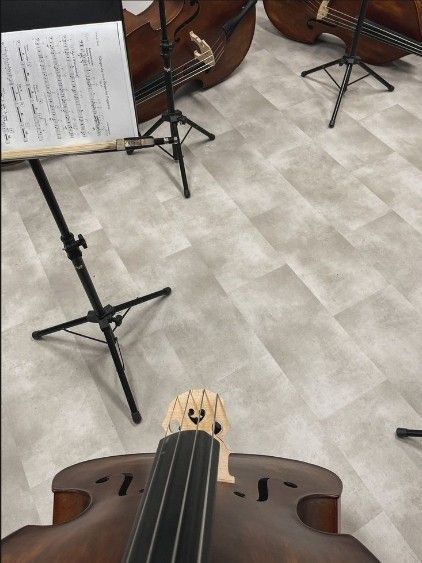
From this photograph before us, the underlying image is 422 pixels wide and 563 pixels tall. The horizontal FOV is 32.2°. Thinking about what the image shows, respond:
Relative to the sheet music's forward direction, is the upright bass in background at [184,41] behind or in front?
behind

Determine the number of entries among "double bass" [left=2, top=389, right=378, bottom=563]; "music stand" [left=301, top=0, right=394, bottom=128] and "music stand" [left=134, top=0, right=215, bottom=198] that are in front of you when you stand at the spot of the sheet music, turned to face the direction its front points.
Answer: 1

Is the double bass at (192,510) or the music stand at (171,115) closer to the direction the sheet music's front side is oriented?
the double bass

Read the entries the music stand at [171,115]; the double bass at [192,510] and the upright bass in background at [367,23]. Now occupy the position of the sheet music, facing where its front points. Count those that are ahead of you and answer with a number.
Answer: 1

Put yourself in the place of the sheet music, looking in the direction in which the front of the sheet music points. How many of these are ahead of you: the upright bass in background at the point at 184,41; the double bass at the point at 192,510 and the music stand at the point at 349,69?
1

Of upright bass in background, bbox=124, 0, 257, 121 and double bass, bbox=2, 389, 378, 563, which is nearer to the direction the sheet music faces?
the double bass

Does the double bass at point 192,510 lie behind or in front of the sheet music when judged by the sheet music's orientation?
in front

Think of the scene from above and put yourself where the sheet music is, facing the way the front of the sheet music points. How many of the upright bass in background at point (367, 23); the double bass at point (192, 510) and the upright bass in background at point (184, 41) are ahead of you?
1

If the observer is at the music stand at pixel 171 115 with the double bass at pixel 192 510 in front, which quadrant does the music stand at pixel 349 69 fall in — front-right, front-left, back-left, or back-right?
back-left

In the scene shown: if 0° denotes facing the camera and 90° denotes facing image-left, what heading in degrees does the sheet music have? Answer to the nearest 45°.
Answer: approximately 0°

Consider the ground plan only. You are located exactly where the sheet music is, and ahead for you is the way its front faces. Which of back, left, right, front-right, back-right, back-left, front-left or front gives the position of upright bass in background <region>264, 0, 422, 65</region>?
back-left
